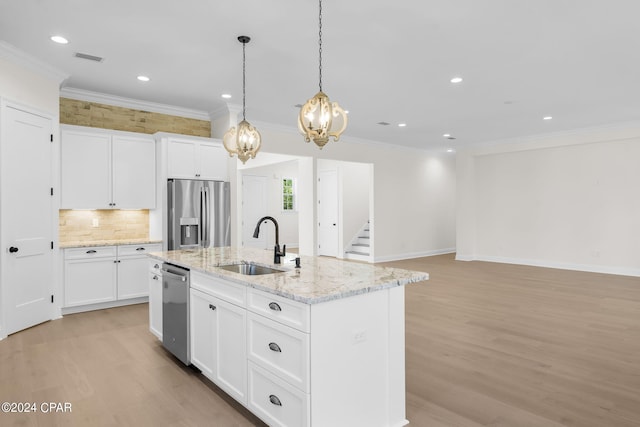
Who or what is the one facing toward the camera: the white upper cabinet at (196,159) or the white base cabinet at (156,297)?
the white upper cabinet

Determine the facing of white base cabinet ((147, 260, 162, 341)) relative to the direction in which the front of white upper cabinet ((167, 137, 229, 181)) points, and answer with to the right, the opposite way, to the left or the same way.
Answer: to the right

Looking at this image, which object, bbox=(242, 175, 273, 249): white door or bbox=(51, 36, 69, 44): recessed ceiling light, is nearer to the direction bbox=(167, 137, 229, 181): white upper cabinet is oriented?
the recessed ceiling light

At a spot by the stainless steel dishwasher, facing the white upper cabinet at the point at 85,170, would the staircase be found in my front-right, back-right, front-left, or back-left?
front-right

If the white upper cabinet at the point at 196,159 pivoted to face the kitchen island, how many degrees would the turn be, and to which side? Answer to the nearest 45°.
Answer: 0° — it already faces it

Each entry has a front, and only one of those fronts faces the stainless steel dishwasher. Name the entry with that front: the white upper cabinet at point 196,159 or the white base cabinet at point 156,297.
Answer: the white upper cabinet

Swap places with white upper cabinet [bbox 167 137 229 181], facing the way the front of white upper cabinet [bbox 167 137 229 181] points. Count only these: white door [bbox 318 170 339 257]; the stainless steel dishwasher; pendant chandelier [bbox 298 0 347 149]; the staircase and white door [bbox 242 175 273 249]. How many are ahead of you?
2

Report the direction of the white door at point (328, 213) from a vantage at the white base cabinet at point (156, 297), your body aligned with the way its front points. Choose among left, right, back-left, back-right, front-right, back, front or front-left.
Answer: back-right

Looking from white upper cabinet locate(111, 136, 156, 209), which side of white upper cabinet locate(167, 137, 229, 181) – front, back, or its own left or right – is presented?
right

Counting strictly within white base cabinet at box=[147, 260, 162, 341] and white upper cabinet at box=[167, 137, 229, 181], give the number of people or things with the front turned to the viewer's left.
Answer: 1

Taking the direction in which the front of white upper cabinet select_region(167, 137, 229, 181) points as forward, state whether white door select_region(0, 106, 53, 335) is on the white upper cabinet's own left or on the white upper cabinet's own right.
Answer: on the white upper cabinet's own right

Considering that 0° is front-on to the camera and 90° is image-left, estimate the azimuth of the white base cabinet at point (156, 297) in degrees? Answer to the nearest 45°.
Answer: approximately 90°

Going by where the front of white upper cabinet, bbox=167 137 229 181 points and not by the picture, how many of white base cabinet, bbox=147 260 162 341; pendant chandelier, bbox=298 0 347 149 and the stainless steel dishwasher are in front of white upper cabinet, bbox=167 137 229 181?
3

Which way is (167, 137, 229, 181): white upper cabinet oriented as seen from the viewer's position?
toward the camera

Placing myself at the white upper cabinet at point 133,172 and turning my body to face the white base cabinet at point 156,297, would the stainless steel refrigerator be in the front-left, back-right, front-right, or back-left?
front-left

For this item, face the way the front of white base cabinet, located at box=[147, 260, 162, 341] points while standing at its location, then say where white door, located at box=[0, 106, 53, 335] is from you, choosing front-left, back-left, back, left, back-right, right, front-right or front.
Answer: front-right
